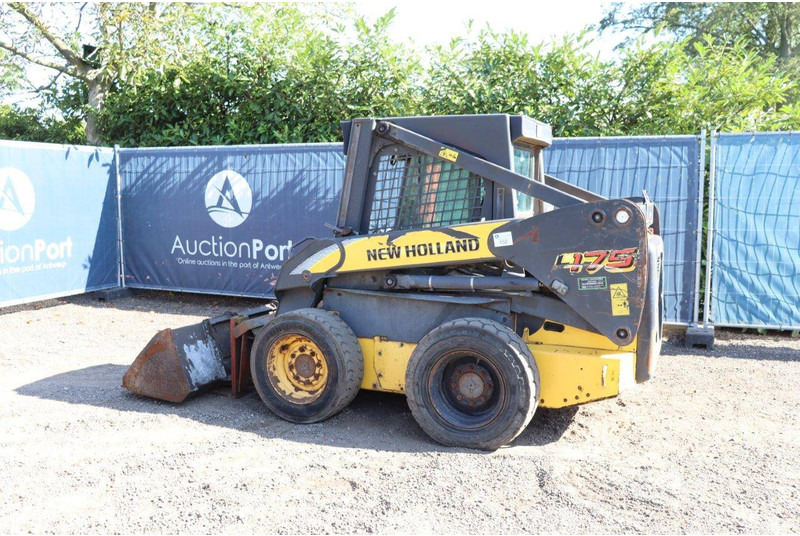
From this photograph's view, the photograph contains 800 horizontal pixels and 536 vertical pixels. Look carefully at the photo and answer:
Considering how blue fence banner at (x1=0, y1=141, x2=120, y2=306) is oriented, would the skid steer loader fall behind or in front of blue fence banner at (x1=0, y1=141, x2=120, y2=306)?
in front

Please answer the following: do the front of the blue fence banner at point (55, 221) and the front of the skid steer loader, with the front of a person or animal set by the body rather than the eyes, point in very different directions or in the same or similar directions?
very different directions

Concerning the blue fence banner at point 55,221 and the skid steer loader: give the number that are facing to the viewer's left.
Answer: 1

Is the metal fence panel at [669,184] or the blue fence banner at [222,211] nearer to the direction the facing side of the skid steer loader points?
the blue fence banner

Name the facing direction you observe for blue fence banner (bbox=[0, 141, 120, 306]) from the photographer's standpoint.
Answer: facing the viewer and to the right of the viewer

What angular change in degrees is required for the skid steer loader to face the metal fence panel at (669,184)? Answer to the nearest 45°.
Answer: approximately 135° to its right

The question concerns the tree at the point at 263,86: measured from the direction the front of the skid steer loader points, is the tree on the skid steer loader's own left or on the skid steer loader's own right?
on the skid steer loader's own right

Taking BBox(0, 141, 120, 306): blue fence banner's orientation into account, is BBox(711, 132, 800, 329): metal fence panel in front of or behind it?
in front

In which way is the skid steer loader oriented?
to the viewer's left

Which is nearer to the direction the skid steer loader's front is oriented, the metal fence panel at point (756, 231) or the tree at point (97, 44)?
the tree

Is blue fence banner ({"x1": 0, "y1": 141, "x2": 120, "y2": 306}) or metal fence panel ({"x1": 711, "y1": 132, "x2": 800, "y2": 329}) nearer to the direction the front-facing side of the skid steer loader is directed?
the blue fence banner
